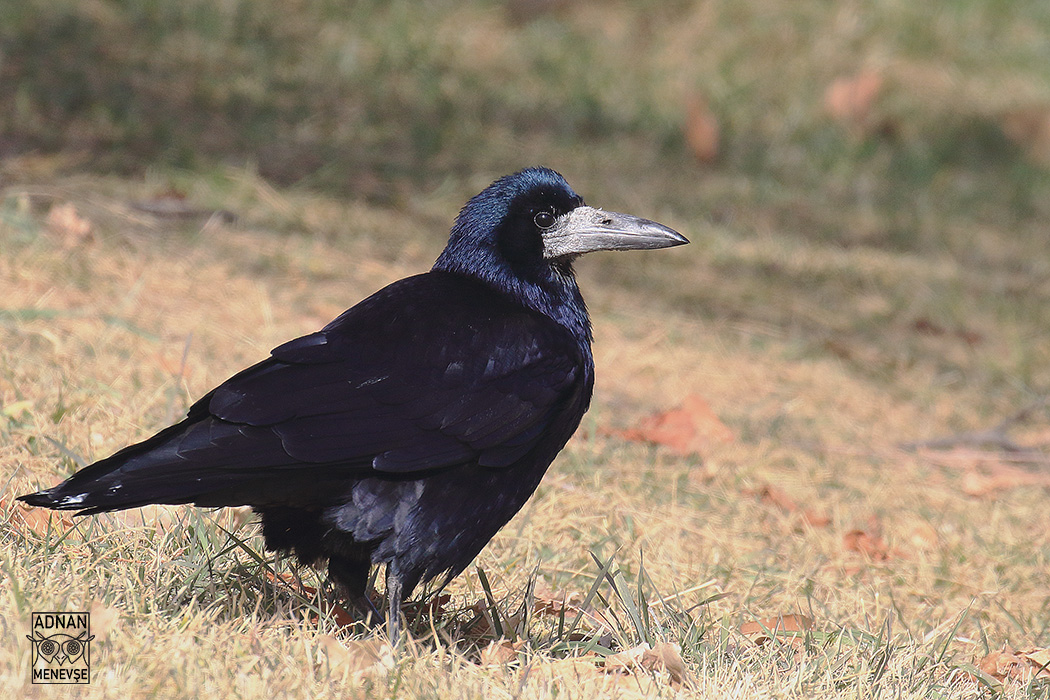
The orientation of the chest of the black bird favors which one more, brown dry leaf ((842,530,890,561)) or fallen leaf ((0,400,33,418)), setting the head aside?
the brown dry leaf

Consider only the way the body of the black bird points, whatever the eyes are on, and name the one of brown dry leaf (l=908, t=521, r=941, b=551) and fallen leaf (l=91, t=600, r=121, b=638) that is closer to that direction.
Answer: the brown dry leaf

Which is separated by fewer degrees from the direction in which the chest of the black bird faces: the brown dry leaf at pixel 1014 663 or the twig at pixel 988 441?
the brown dry leaf

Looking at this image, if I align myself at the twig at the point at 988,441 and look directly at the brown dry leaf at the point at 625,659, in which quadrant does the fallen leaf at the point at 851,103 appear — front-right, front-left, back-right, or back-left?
back-right

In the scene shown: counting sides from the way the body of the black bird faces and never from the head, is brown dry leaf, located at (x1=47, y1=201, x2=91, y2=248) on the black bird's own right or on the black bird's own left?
on the black bird's own left

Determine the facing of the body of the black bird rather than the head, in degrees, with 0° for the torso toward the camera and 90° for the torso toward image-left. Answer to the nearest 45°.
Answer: approximately 270°

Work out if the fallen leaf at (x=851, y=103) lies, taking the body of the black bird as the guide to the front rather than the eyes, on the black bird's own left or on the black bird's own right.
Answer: on the black bird's own left

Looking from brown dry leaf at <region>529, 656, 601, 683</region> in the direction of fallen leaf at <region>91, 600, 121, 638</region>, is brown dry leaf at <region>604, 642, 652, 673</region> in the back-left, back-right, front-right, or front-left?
back-right

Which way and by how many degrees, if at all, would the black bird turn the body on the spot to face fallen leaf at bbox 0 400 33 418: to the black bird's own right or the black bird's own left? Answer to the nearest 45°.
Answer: approximately 135° to the black bird's own left

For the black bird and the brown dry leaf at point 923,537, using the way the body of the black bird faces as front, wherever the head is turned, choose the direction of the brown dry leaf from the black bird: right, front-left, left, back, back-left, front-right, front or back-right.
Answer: front-left

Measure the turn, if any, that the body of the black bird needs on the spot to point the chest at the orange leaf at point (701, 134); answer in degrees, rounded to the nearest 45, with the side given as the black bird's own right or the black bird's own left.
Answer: approximately 90° to the black bird's own left

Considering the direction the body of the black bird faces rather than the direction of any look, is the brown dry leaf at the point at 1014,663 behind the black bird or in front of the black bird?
in front
